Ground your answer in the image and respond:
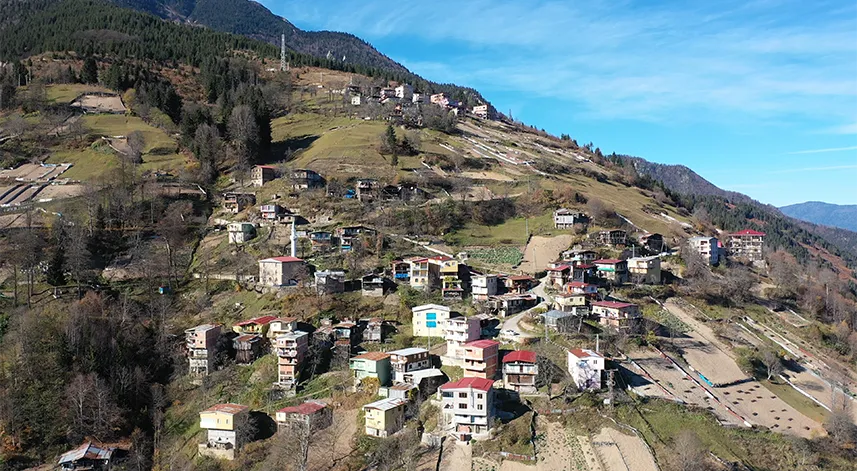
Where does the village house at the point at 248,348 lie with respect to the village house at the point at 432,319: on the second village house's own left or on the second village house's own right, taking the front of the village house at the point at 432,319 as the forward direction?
on the second village house's own right

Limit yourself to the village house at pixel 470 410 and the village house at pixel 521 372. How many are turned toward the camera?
2

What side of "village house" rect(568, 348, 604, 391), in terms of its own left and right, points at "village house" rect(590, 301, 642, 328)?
back

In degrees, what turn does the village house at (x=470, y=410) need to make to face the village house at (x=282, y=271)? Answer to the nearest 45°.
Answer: approximately 135° to its right

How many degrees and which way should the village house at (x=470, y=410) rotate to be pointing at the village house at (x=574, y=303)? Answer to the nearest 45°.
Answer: approximately 135° to its left

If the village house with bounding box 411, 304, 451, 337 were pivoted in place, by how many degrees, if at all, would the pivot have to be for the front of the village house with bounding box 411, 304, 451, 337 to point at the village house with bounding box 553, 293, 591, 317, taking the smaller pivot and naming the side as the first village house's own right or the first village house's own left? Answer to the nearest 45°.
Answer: approximately 90° to the first village house's own left

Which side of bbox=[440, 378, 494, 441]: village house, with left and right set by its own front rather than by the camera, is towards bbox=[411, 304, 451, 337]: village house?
back

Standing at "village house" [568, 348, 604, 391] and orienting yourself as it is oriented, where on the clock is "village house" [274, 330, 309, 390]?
"village house" [274, 330, 309, 390] is roughly at 3 o'clock from "village house" [568, 348, 604, 391].

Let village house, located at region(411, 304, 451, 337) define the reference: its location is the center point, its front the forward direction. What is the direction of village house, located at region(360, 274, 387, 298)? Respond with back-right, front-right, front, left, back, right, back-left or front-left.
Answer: back-right

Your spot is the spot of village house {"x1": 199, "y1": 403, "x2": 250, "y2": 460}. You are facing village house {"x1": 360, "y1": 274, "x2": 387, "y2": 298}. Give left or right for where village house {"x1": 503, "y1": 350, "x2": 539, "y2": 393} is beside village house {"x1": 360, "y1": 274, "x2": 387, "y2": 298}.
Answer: right

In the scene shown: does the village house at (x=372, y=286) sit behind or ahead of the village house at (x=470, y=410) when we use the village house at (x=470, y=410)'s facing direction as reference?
behind

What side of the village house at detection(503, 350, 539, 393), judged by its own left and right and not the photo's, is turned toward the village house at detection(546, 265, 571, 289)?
back

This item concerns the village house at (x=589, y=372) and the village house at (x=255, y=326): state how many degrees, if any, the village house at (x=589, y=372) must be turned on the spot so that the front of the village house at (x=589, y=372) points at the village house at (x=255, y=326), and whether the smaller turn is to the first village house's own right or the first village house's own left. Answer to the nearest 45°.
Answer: approximately 90° to the first village house's own right

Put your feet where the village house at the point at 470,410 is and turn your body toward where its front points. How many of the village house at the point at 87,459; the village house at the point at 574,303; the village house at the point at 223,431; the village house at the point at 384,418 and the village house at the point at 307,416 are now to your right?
4
